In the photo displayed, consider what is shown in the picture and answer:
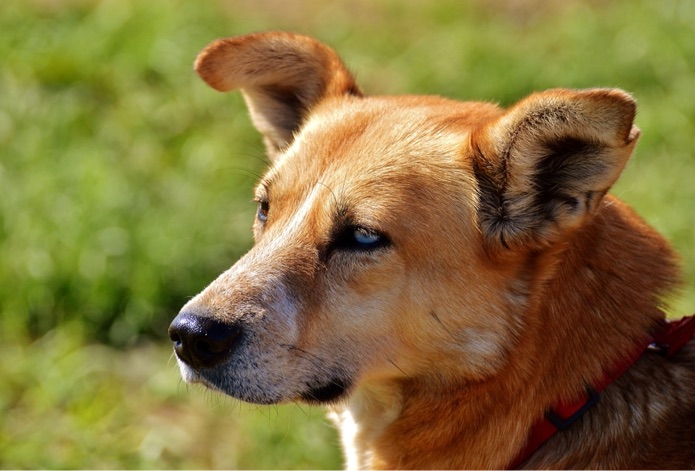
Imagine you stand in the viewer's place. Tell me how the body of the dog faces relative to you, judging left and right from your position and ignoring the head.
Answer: facing the viewer and to the left of the viewer
